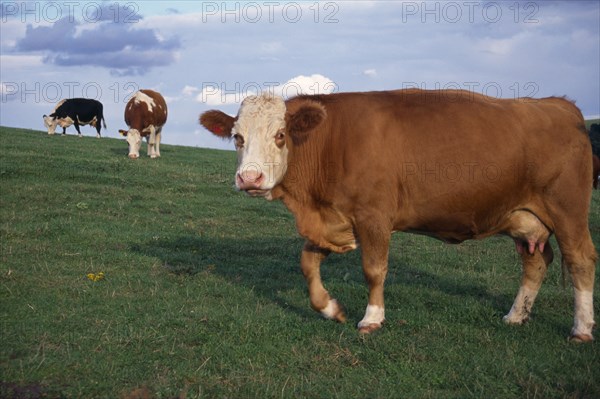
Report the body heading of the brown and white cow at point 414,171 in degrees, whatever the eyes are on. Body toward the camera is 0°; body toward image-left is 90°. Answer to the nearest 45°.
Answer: approximately 90°

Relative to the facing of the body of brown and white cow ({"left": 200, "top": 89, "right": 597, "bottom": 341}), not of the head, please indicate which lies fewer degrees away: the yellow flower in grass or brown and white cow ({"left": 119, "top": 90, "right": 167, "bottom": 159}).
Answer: the yellow flower in grass

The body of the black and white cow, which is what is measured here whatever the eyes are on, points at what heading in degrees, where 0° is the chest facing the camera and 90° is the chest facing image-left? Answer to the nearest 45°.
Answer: approximately 90°

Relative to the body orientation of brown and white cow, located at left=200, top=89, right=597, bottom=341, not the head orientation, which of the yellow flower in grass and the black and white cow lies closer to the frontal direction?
the yellow flower in grass

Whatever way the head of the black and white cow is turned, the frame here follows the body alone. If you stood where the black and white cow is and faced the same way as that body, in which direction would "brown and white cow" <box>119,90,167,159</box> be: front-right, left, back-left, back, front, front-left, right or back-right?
left

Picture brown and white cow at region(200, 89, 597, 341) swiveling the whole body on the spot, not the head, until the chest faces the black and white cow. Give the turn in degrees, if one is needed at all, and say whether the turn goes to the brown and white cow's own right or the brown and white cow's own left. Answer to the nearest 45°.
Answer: approximately 45° to the brown and white cow's own right

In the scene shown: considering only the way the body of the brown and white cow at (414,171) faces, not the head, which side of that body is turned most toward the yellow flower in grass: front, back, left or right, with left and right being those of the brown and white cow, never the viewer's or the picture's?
front

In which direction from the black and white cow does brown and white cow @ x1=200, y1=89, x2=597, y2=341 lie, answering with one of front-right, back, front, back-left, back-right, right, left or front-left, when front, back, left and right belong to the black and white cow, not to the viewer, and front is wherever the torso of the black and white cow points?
left

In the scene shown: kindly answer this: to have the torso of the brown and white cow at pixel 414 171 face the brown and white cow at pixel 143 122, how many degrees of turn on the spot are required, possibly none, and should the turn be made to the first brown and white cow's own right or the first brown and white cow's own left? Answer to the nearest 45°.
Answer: approximately 45° to the first brown and white cow's own right

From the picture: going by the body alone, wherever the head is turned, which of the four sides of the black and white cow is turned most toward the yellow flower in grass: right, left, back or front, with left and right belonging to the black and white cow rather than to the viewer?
left
